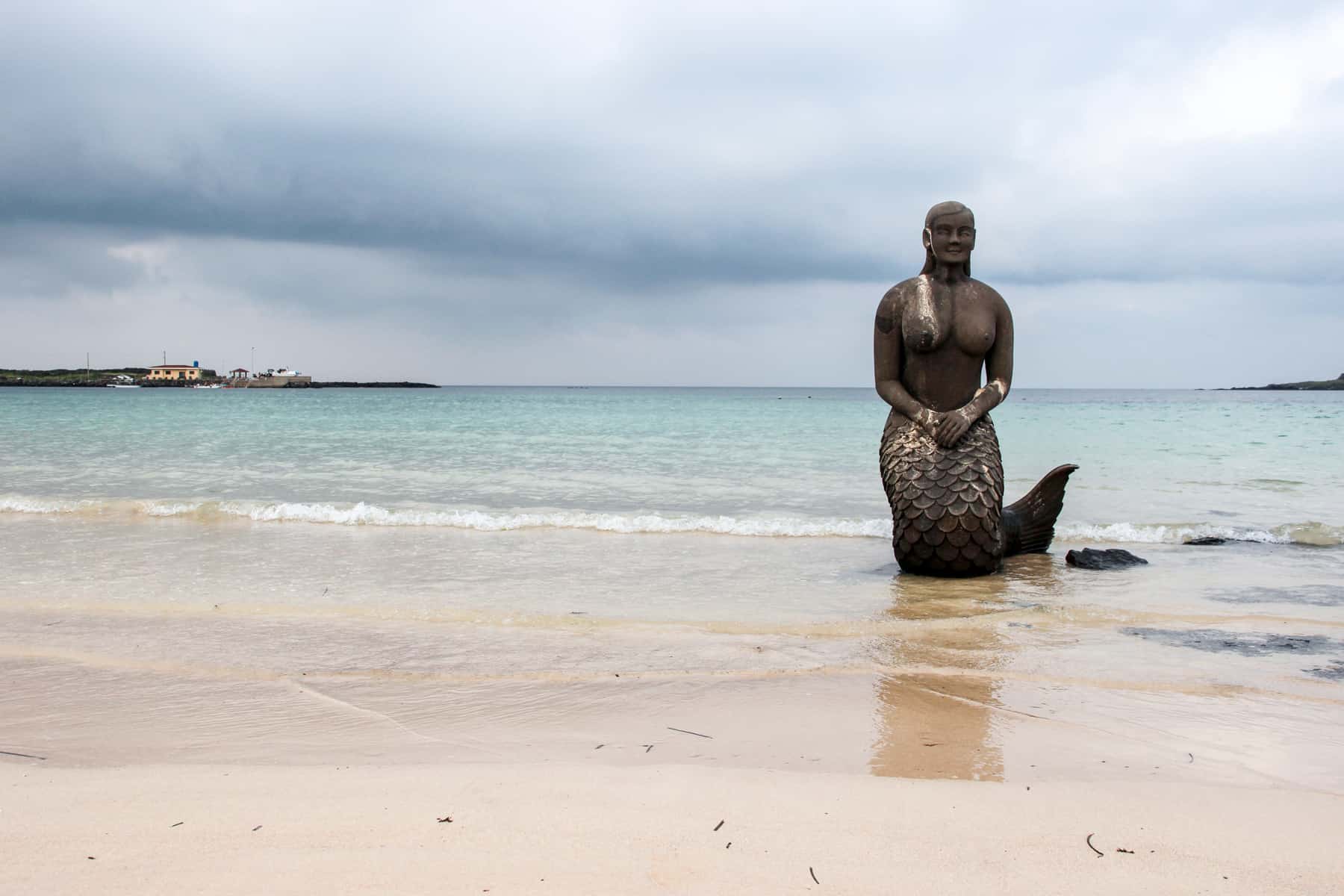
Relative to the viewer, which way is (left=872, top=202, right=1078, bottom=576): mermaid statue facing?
toward the camera

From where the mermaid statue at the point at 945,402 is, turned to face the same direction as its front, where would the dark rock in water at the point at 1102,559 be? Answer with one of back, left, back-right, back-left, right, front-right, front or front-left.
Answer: back-left
